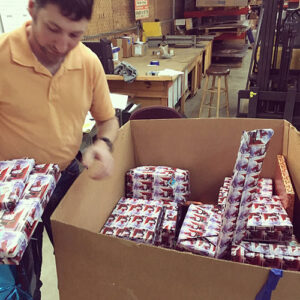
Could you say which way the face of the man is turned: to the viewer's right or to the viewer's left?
to the viewer's right
